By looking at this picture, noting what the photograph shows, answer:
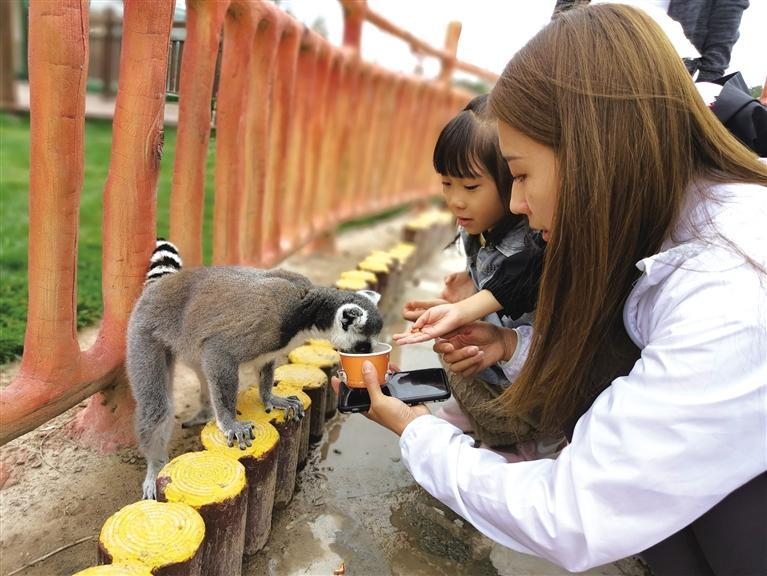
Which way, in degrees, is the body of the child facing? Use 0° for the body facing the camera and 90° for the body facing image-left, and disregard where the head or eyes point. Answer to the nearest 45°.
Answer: approximately 45°

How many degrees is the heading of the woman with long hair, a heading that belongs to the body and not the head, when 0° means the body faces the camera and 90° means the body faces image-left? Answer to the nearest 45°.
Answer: approximately 90°

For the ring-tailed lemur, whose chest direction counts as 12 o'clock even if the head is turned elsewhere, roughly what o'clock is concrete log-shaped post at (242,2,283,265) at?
The concrete log-shaped post is roughly at 9 o'clock from the ring-tailed lemur.

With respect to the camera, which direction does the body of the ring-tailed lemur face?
to the viewer's right

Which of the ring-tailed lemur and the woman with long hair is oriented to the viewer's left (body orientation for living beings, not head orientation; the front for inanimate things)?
the woman with long hair

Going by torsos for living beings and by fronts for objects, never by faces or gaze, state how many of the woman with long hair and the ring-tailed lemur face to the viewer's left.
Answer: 1
